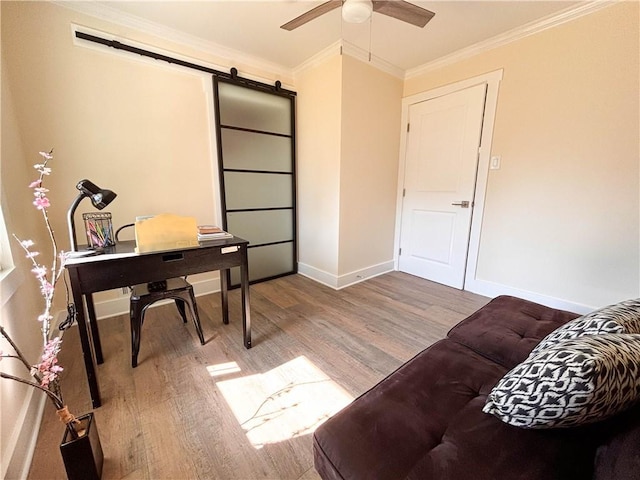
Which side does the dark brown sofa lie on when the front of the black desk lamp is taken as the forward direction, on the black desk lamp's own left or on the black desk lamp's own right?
on the black desk lamp's own right

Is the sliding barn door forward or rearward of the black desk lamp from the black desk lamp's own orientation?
forward

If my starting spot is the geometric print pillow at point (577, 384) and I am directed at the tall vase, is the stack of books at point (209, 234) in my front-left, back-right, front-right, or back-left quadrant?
front-right

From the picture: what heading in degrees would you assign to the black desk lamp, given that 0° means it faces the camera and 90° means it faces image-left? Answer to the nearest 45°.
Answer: approximately 270°

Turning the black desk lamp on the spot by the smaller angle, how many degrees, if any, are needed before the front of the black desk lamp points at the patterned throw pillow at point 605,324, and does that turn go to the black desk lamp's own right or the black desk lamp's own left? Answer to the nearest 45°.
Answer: approximately 45° to the black desk lamp's own right

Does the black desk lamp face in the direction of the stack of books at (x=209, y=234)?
yes

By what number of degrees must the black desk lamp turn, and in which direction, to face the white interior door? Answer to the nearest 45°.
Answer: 0° — it already faces it
